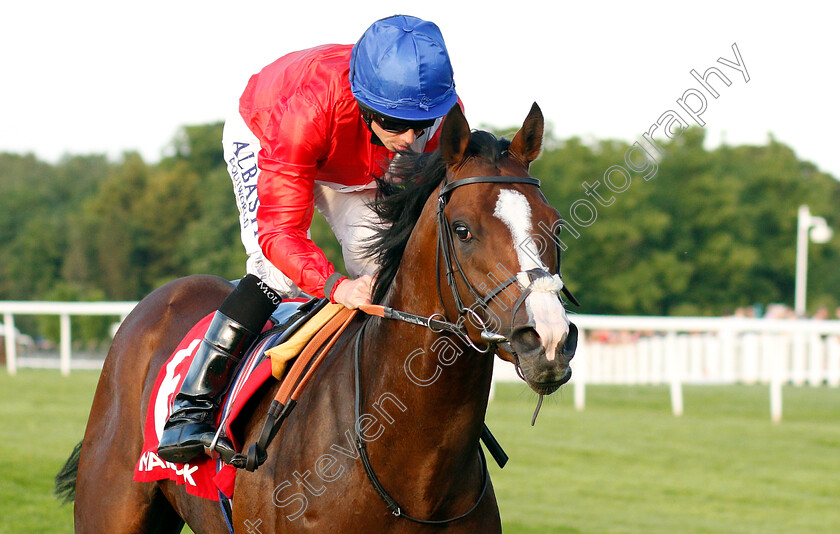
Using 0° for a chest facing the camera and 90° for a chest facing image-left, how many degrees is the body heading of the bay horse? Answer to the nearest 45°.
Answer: approximately 315°

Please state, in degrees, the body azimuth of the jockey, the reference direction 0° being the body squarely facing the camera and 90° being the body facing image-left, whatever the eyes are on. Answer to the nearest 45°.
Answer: approximately 315°

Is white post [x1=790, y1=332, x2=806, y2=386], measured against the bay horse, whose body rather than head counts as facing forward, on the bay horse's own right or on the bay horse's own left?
on the bay horse's own left
